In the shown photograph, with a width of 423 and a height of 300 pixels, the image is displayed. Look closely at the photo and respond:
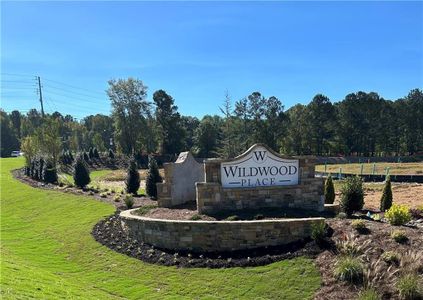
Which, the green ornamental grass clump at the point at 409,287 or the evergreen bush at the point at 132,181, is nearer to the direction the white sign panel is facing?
the green ornamental grass clump

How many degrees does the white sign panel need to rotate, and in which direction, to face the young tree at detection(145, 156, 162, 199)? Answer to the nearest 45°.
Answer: approximately 135° to its right

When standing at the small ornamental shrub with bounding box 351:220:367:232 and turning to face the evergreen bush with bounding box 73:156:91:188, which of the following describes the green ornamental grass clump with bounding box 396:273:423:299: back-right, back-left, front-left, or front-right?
back-left

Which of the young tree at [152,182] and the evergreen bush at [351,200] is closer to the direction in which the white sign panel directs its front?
the evergreen bush

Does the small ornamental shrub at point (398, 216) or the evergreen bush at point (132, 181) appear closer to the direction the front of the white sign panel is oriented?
the small ornamental shrub

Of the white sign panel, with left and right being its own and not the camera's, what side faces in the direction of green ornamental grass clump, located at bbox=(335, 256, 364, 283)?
front

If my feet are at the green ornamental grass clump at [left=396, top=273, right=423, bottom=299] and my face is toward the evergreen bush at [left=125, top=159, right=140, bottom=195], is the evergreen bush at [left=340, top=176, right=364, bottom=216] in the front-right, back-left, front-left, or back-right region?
front-right

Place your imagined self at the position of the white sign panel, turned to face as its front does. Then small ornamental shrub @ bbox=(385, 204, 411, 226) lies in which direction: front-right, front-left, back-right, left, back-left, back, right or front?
front-left

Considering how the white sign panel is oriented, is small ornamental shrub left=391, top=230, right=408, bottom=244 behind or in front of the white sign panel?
in front

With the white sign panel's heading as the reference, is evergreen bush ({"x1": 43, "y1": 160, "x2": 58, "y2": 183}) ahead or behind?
behind

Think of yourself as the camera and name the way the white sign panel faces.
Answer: facing the viewer

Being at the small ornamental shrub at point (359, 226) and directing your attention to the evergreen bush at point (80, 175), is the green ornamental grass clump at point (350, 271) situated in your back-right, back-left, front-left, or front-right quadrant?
back-left

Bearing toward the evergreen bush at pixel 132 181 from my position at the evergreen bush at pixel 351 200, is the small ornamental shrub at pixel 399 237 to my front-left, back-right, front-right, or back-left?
back-left

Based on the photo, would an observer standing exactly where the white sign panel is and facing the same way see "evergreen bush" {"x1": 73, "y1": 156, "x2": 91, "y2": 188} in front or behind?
behind

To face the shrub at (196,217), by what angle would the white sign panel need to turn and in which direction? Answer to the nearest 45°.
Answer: approximately 45° to its right

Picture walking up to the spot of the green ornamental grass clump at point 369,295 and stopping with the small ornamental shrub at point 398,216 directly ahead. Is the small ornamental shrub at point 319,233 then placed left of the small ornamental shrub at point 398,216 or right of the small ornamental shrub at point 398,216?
left
